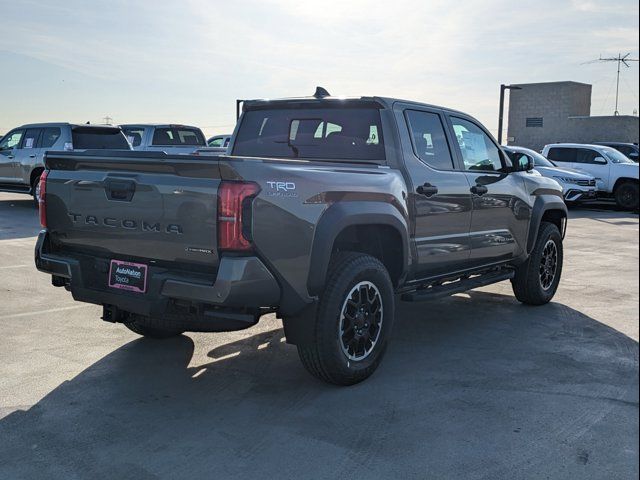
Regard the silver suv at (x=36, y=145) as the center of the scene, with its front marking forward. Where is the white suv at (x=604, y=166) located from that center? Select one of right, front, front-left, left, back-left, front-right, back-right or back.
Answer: back-right

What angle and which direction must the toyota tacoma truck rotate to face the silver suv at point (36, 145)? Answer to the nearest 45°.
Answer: approximately 90° to its left

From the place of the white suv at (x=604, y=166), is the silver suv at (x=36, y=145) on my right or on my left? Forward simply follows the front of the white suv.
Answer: on my right

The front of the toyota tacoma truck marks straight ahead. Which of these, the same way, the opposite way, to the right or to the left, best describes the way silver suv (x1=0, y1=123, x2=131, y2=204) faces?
to the left

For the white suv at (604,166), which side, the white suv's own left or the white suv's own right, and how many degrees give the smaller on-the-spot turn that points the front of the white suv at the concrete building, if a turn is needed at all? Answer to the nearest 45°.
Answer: approximately 135° to the white suv's own left

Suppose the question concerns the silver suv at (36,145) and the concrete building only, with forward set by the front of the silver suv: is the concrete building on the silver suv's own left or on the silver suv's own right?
on the silver suv's own right

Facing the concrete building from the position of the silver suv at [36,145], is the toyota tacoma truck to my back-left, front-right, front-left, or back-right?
back-right

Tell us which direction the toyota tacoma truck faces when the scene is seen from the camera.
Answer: facing away from the viewer and to the right of the viewer

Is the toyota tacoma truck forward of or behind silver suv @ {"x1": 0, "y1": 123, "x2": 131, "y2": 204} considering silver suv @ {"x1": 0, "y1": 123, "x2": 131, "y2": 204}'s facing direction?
behind

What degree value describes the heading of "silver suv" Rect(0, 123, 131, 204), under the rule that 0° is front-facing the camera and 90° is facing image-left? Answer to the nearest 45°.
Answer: approximately 135°

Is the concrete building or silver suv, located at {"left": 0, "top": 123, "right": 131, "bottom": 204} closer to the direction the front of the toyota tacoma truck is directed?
the concrete building
